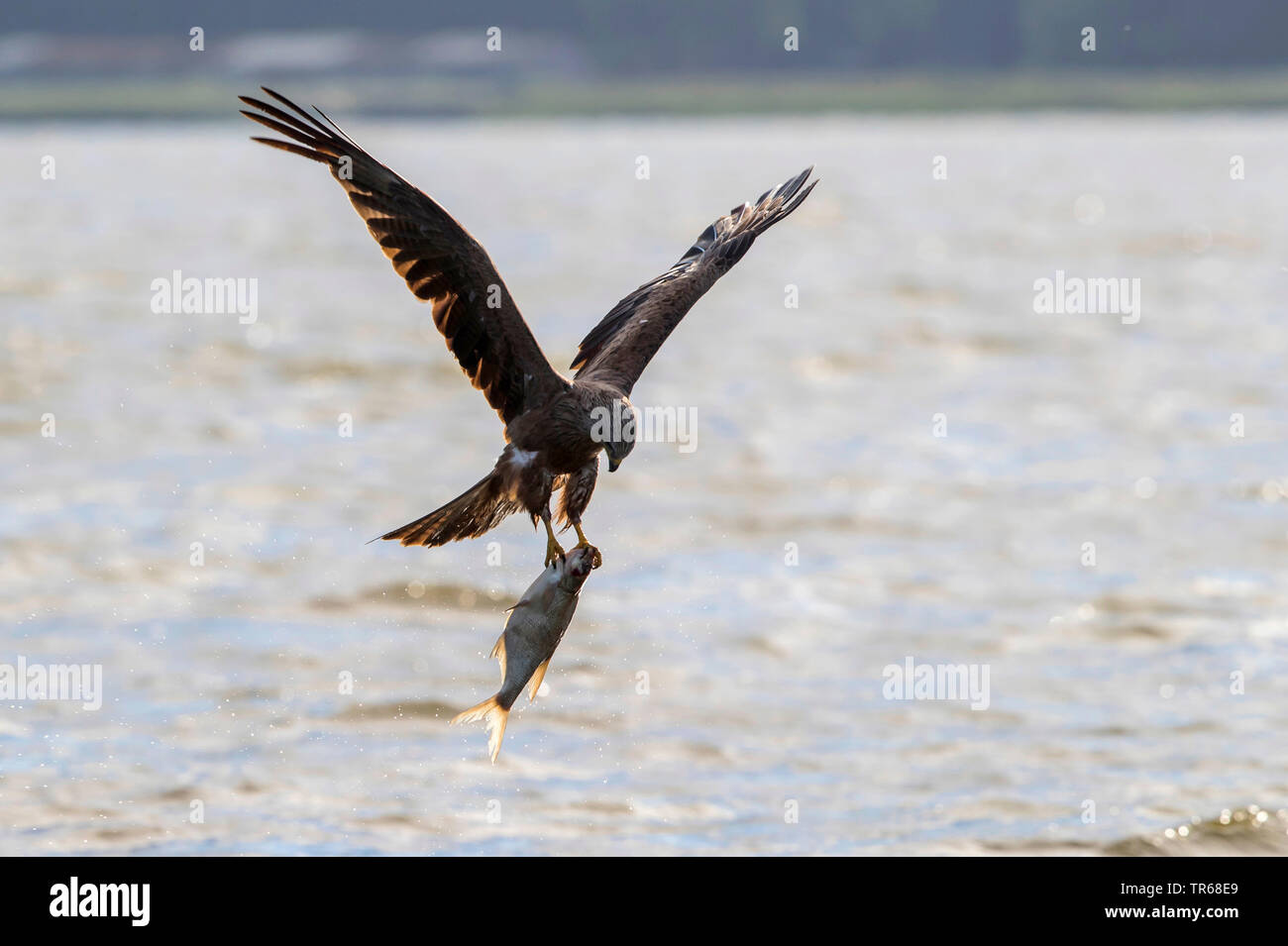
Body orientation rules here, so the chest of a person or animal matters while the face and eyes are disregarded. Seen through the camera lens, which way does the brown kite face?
facing the viewer and to the right of the viewer
